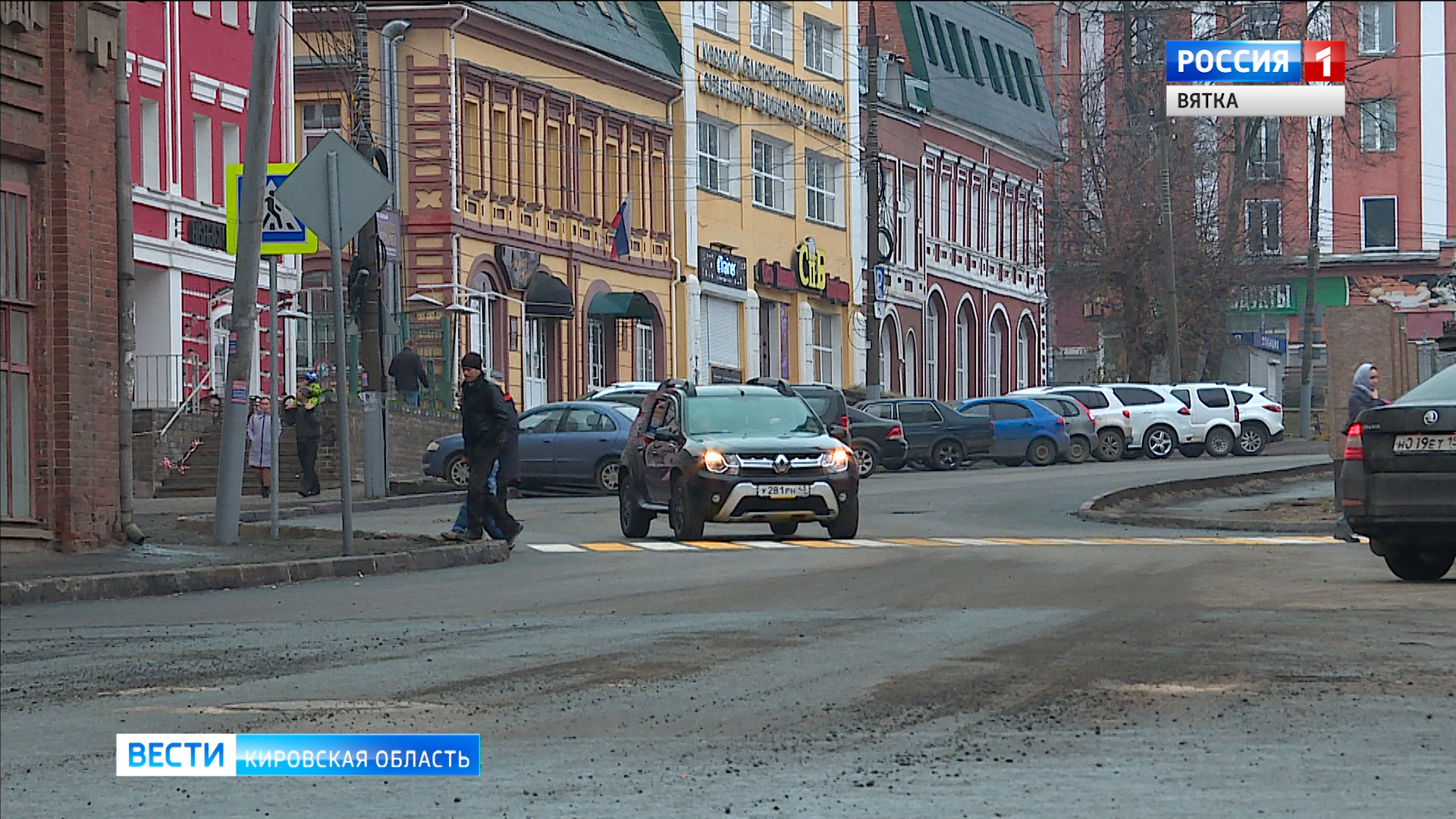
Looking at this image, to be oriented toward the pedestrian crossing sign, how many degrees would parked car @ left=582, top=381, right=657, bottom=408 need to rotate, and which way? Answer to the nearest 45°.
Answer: approximately 90° to its left

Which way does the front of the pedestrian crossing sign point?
toward the camera

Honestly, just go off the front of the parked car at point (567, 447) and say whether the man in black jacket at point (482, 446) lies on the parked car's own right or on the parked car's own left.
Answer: on the parked car's own left

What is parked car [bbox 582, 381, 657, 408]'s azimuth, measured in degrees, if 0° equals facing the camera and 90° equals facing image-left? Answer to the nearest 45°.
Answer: approximately 90°

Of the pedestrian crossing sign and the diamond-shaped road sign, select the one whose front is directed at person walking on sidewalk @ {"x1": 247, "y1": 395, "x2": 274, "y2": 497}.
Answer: the diamond-shaped road sign

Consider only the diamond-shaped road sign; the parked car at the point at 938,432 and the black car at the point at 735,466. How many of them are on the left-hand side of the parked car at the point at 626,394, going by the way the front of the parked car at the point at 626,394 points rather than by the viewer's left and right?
2

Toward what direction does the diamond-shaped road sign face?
away from the camera

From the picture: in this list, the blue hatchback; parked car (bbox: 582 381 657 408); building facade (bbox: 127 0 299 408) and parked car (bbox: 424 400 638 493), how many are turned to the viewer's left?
3

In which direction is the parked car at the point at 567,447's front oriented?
to the viewer's left

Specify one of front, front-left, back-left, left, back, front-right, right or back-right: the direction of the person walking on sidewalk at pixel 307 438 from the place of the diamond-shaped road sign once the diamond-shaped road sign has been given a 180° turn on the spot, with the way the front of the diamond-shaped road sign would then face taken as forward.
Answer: back

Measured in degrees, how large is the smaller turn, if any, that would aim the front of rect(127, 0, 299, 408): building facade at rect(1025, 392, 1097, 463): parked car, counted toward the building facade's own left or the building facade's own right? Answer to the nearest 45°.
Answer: approximately 45° to the building facade's own left

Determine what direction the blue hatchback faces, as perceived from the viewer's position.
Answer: facing to the left of the viewer
